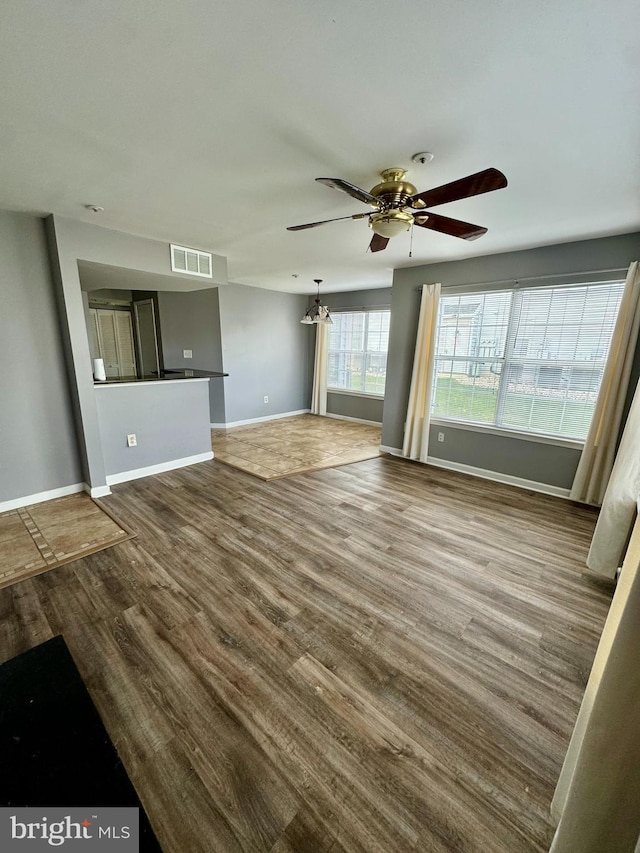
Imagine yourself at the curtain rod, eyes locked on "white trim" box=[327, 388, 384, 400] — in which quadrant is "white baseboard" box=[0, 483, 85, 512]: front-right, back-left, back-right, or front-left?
front-left

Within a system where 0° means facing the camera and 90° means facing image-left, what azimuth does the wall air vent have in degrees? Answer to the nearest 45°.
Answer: approximately 315°

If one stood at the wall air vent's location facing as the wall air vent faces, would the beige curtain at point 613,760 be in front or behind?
in front

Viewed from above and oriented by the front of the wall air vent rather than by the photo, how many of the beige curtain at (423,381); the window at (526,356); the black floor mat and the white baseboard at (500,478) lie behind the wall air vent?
0

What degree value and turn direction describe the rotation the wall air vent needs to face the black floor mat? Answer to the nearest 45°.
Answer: approximately 45° to its right

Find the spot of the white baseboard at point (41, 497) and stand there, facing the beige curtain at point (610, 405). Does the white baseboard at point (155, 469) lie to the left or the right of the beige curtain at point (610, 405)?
left

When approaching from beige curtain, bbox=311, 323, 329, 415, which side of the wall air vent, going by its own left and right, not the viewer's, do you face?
left

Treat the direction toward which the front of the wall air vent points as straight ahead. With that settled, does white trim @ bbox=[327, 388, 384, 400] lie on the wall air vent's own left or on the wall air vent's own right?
on the wall air vent's own left
